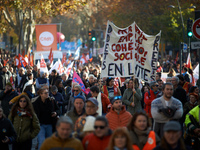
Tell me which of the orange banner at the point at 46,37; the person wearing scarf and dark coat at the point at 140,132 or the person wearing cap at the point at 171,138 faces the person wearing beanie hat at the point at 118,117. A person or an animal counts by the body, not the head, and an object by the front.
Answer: the orange banner

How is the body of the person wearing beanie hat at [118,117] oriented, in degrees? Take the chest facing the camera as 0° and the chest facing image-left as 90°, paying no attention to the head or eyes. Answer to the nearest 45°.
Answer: approximately 0°

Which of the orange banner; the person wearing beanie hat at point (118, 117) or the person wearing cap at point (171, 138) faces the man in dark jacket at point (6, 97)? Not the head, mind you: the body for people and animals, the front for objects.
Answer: the orange banner

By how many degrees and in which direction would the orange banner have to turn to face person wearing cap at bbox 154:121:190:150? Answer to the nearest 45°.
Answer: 0° — it already faces them

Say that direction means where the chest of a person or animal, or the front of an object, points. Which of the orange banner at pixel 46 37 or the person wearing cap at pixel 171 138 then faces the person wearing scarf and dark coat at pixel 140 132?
the orange banner

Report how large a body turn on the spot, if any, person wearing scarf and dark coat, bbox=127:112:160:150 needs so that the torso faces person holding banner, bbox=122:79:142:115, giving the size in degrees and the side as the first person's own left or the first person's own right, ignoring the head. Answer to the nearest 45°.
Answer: approximately 180°
